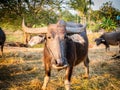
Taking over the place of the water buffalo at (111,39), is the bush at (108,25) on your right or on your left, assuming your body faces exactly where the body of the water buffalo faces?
on your right

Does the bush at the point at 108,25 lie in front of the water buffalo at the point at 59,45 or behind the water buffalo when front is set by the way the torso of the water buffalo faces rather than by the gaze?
behind

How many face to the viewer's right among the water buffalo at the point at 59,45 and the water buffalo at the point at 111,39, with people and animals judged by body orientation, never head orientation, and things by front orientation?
0

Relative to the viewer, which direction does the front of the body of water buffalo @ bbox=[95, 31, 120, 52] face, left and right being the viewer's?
facing to the left of the viewer

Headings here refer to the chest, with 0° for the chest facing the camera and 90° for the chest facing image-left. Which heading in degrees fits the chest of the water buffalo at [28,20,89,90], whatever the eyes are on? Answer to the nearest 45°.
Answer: approximately 45°

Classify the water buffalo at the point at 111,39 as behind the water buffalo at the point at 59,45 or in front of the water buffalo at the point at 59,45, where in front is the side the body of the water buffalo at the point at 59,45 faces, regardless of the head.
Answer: behind
